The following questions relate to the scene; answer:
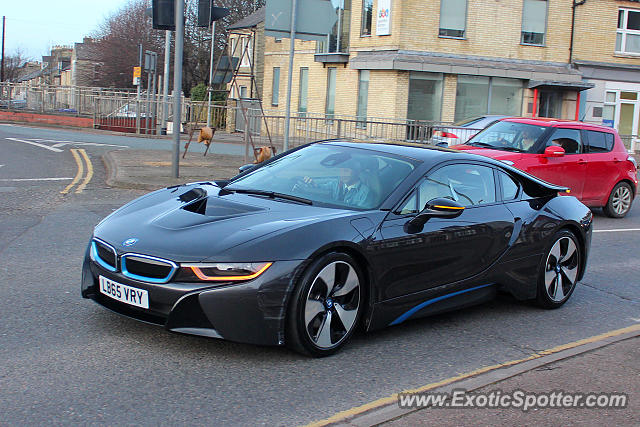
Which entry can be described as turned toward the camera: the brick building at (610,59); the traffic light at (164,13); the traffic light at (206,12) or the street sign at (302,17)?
the brick building

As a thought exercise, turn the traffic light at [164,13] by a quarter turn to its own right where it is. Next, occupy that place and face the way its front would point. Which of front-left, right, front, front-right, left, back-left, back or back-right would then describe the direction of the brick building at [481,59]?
front-left

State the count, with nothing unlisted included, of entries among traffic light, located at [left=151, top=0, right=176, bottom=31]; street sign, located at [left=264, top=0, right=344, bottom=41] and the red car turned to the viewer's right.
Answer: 0

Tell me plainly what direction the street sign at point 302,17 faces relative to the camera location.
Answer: facing away from the viewer

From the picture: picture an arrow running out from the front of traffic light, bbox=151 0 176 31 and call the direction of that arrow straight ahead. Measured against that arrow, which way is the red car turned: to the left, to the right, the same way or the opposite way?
to the left

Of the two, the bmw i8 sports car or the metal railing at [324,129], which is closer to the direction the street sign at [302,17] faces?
the metal railing

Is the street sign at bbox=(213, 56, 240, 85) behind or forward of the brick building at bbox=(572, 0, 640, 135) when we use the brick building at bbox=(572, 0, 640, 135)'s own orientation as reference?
forward

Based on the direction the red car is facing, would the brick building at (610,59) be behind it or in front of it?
behind

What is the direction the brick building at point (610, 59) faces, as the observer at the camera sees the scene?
facing the viewer

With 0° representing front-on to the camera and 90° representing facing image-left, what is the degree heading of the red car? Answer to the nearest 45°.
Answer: approximately 45°

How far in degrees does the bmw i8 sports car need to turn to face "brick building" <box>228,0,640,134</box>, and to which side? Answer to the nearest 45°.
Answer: approximately 135° to its right

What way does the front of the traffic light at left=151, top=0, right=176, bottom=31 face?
away from the camera

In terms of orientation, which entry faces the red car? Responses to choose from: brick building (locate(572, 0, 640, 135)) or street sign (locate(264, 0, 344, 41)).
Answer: the brick building
